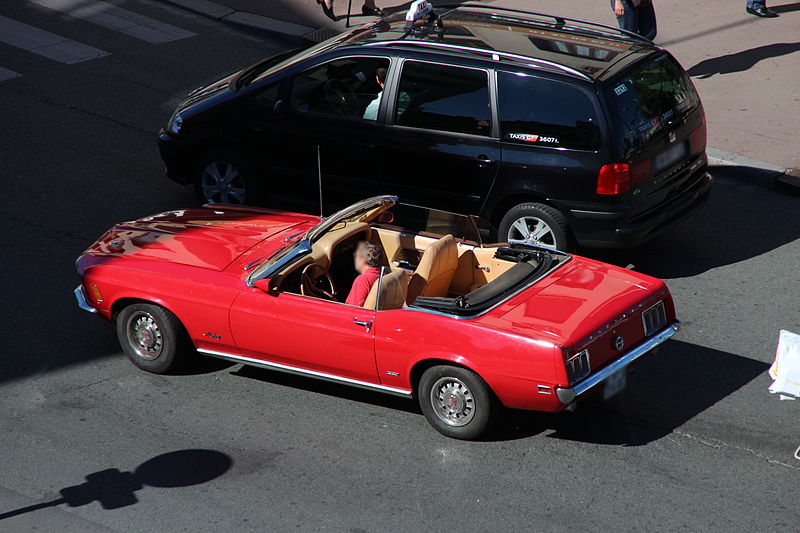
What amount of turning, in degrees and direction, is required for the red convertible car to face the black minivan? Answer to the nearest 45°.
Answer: approximately 45° to its right

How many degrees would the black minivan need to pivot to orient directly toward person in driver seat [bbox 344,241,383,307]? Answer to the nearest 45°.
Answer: approximately 90° to its left

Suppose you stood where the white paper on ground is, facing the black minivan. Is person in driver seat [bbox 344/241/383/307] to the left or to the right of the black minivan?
left

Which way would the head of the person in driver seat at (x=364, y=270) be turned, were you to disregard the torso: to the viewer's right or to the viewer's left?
to the viewer's left

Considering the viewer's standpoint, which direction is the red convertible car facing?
facing away from the viewer and to the left of the viewer

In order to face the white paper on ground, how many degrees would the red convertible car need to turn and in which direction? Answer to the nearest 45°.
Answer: approximately 135° to its right

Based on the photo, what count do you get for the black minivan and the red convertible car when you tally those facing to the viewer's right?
0

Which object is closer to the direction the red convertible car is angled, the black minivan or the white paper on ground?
the black minivan

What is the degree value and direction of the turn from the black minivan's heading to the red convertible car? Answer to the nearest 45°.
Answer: approximately 135° to its left

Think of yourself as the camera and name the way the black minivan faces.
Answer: facing away from the viewer and to the left of the viewer
